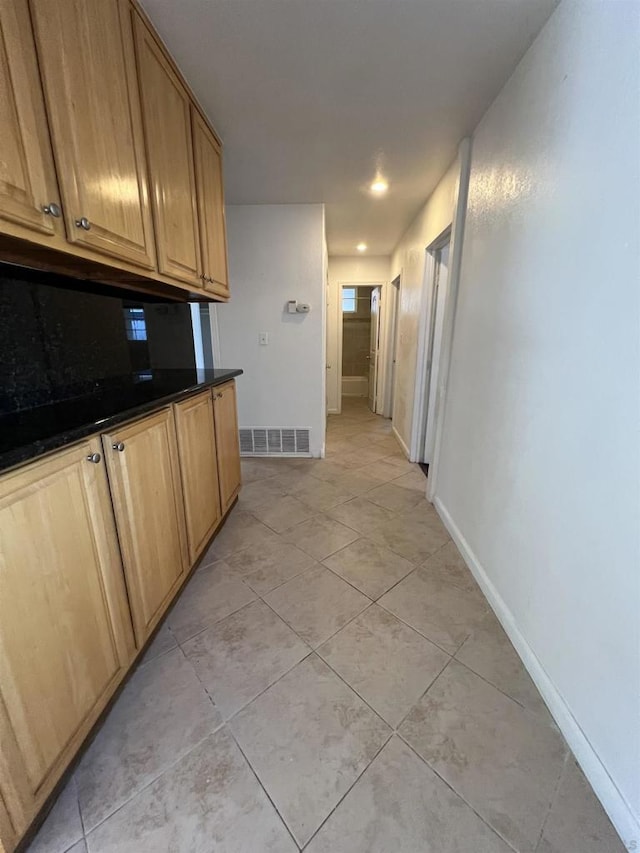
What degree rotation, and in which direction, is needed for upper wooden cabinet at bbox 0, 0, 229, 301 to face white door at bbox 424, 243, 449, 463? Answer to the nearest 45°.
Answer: approximately 45° to its left

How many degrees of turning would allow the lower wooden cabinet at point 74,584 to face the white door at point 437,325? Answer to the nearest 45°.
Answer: approximately 45° to its left

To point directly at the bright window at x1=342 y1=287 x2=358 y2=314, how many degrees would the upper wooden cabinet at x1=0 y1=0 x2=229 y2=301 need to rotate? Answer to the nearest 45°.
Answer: approximately 90° to its left

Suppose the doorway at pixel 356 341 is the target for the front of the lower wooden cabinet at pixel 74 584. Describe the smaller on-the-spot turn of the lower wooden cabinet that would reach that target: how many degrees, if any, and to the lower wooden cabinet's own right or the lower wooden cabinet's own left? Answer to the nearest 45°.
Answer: approximately 90° to the lower wooden cabinet's own left

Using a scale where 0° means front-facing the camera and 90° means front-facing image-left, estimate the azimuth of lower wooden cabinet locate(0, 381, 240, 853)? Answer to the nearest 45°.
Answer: approximately 315°

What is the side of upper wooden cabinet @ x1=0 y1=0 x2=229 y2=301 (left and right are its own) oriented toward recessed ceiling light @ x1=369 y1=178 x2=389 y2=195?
left

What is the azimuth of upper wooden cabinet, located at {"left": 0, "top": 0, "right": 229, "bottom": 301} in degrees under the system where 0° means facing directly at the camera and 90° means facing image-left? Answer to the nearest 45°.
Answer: approximately 315°

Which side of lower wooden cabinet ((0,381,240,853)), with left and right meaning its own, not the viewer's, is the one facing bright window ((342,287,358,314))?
left

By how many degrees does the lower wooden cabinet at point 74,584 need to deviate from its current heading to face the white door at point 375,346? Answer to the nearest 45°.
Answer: approximately 90° to its left
